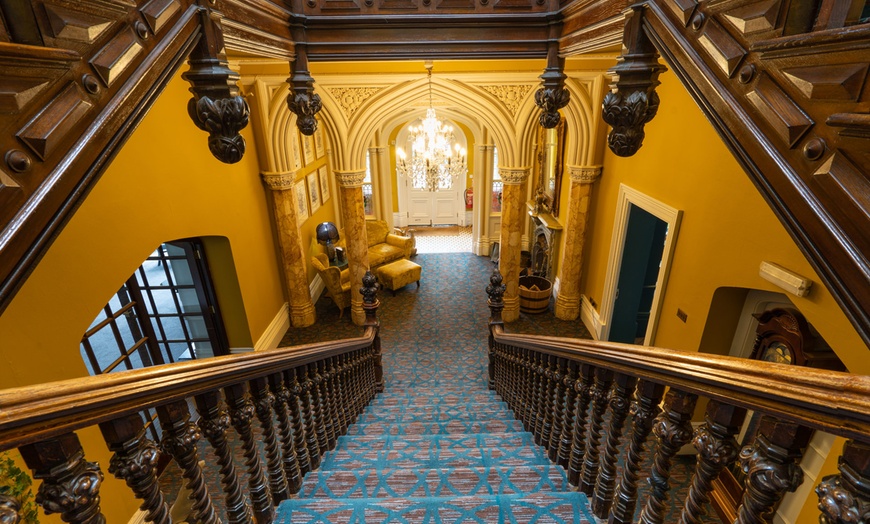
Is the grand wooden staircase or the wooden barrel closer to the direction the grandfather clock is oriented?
the grand wooden staircase

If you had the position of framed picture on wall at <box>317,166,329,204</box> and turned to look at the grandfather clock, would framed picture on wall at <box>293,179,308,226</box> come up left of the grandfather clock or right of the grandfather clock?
right

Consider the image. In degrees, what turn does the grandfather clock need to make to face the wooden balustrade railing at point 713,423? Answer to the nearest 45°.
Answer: approximately 45° to its left

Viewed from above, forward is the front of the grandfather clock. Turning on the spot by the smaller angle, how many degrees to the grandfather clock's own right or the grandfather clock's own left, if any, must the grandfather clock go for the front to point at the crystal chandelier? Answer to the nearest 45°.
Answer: approximately 45° to the grandfather clock's own right

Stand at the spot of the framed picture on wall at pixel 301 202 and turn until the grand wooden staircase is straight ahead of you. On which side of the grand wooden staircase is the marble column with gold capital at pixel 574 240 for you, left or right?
left

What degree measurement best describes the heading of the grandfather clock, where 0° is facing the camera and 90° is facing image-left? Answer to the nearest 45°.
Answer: approximately 45°

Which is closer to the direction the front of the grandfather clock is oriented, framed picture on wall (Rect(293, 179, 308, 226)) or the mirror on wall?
the framed picture on wall

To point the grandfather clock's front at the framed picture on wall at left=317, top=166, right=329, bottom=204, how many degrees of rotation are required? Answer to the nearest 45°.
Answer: approximately 45° to its right

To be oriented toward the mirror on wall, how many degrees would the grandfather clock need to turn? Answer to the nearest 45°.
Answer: approximately 90° to its right

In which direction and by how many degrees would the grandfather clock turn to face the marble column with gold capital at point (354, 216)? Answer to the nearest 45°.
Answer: approximately 45° to its right
